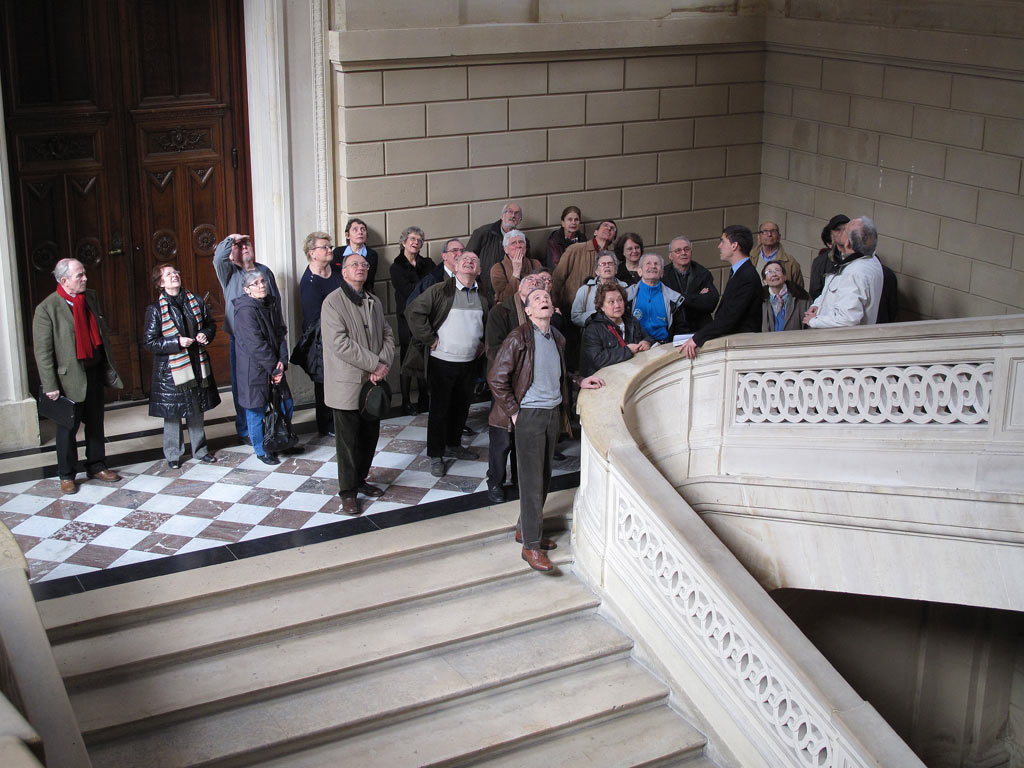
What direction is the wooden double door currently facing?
toward the camera

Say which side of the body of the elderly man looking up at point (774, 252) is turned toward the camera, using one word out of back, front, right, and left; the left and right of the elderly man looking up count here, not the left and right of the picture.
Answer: front

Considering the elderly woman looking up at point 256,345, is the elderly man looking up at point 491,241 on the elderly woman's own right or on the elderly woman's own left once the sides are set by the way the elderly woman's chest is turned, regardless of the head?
on the elderly woman's own left

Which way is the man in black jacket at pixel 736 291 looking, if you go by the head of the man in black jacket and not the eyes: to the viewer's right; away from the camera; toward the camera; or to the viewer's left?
to the viewer's left

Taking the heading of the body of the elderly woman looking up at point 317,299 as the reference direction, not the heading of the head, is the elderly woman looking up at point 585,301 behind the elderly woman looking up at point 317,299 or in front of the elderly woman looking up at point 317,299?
in front

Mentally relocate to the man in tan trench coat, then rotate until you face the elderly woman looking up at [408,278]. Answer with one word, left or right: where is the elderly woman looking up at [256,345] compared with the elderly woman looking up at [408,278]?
left

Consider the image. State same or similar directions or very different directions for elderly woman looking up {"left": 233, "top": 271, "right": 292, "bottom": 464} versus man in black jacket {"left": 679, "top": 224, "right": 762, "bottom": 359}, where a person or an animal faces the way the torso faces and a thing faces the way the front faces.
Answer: very different directions

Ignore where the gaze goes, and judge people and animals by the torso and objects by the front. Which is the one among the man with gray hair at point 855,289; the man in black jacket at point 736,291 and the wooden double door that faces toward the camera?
the wooden double door

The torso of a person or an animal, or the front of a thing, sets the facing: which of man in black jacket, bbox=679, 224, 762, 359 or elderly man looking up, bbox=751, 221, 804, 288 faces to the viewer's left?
the man in black jacket

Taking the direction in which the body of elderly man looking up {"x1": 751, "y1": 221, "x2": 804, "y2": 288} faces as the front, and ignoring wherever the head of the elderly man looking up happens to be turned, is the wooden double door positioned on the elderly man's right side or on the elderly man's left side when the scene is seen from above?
on the elderly man's right side

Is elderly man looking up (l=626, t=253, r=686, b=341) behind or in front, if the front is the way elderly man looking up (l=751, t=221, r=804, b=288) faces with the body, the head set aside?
in front

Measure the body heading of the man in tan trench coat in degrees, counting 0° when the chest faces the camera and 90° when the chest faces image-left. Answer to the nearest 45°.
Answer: approximately 315°

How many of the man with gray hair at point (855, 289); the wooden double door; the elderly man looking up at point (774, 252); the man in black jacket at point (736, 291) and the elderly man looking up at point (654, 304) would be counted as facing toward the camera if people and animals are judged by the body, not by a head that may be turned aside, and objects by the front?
3

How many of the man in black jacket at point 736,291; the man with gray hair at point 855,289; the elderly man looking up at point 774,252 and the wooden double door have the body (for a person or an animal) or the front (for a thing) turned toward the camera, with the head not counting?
2

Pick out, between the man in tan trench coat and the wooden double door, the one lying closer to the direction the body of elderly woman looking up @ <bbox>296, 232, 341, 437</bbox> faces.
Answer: the man in tan trench coat
